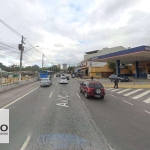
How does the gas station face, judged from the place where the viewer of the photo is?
facing the viewer and to the left of the viewer
